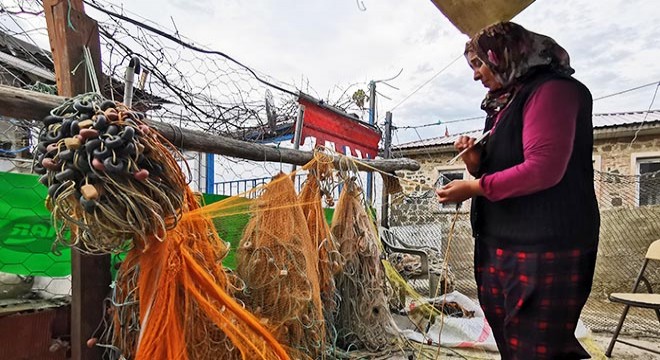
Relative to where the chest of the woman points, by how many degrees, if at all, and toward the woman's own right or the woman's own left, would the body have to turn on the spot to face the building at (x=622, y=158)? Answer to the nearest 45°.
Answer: approximately 90° to the woman's own right

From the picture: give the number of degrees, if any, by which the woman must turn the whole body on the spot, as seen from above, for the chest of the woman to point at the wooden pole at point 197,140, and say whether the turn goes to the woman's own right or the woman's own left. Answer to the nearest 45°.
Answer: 0° — they already face it

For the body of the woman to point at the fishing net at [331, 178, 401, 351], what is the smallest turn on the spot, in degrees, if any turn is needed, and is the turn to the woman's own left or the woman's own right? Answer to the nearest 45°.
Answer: approximately 45° to the woman's own right

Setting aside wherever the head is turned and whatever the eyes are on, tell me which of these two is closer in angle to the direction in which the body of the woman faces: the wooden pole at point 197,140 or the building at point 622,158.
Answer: the wooden pole

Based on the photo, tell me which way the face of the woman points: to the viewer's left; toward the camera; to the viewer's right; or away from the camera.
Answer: to the viewer's left

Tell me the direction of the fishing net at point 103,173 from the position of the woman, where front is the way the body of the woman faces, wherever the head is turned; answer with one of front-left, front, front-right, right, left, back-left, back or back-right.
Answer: front-left

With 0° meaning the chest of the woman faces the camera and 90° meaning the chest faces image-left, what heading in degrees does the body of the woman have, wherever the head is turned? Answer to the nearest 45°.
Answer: approximately 90°

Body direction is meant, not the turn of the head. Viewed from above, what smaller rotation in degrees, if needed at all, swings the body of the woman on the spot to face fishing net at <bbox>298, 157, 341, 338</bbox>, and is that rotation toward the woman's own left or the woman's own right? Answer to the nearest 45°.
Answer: approximately 45° to the woman's own right

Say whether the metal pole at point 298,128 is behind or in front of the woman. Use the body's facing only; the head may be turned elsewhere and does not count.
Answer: in front

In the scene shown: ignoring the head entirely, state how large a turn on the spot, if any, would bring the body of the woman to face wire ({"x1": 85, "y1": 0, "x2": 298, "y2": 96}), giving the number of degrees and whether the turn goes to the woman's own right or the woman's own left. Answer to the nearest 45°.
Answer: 0° — they already face it
